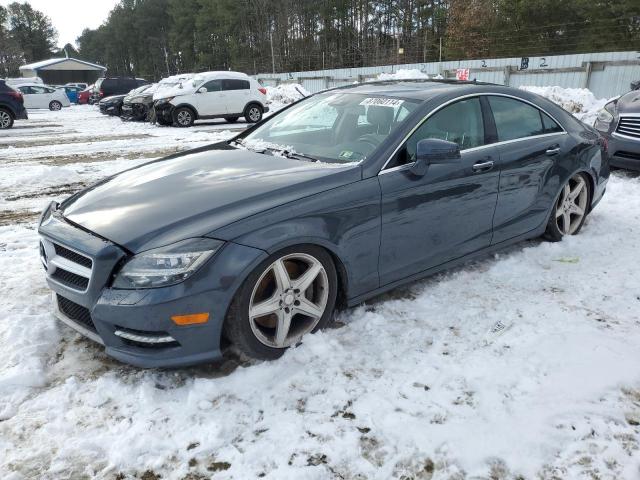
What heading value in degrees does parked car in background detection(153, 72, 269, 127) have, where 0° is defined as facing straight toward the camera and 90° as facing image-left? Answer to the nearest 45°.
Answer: approximately 45°

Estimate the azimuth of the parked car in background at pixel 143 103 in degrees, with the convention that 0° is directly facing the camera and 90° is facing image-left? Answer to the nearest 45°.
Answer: approximately 45°

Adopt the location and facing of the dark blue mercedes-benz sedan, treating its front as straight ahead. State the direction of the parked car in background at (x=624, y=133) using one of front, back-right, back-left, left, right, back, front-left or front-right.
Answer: back
